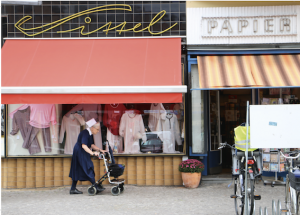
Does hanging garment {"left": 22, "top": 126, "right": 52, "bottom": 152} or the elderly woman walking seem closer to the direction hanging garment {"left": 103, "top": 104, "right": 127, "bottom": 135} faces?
the elderly woman walking

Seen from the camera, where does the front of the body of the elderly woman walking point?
to the viewer's right

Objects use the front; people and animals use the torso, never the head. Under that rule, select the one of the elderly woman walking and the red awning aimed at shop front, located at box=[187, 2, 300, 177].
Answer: the elderly woman walking

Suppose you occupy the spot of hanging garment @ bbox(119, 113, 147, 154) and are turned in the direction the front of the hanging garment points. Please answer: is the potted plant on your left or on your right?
on your left

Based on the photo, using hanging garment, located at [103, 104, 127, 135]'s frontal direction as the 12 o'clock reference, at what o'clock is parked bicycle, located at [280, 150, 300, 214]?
The parked bicycle is roughly at 11 o'clock from the hanging garment.

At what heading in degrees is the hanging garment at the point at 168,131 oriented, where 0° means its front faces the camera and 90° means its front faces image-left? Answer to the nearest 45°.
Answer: approximately 0°

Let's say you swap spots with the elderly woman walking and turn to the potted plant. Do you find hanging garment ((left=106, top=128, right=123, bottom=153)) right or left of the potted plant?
left

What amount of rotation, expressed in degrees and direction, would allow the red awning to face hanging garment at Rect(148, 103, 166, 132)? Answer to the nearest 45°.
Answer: approximately 135° to its left

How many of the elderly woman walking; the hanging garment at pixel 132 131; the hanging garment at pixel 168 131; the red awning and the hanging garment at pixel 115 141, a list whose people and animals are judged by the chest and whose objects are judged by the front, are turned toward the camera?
4
